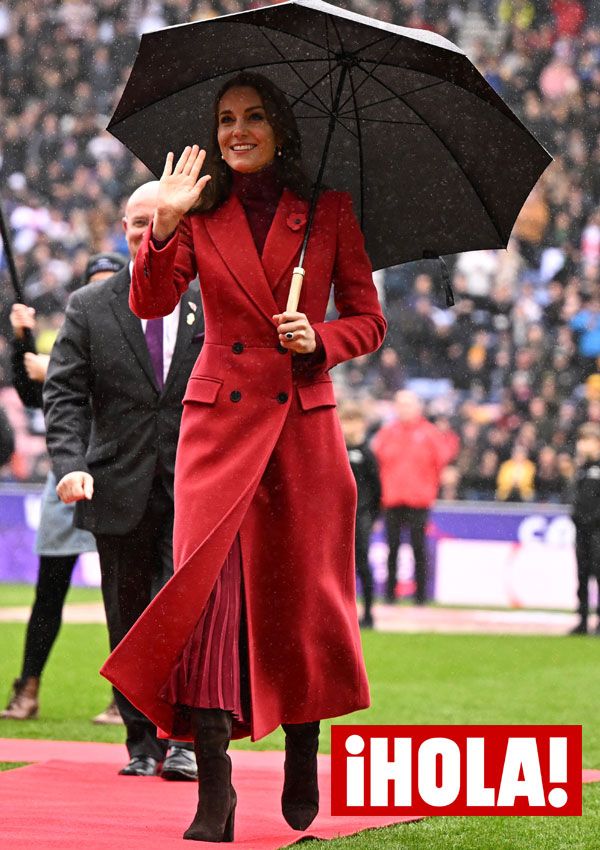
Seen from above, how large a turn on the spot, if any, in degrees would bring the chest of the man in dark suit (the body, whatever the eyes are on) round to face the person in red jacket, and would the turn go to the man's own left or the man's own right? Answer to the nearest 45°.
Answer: approximately 135° to the man's own left

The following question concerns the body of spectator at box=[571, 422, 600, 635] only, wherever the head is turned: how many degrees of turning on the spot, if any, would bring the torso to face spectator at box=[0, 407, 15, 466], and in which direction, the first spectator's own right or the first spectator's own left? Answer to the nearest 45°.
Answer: approximately 45° to the first spectator's own right

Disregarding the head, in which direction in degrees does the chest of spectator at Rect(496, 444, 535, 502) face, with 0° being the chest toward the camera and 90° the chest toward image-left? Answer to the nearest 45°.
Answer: approximately 0°

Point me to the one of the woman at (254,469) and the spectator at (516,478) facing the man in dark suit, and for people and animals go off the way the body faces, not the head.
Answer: the spectator

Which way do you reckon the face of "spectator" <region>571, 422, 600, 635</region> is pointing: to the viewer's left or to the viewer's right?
to the viewer's left

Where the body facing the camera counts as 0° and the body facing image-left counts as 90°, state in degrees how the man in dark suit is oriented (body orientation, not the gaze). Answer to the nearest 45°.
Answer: approximately 315°

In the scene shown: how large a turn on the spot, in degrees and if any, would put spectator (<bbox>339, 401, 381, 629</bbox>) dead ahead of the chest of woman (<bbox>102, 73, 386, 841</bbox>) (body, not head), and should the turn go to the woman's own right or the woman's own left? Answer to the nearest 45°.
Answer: approximately 180°
